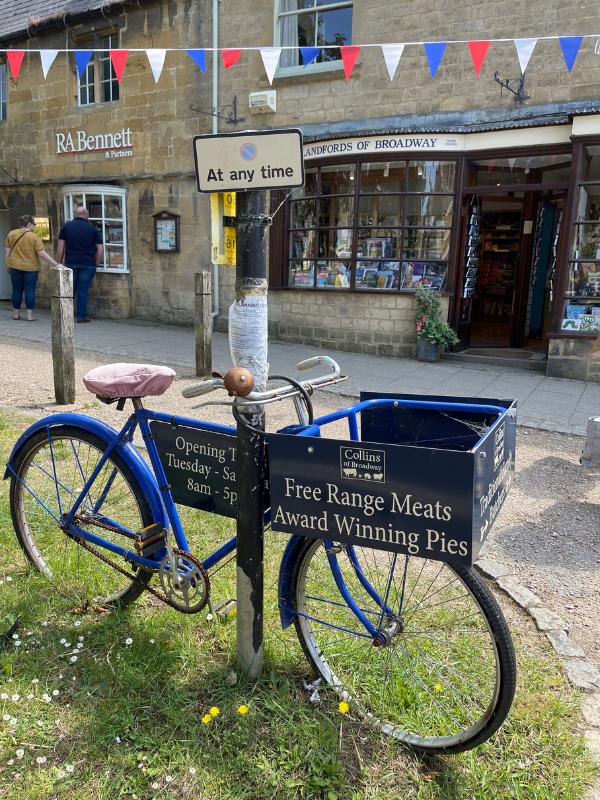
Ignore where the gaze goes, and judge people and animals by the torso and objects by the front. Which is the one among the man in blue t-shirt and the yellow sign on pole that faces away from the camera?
the man in blue t-shirt

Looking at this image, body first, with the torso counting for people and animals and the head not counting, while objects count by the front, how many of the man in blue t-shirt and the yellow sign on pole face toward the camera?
1

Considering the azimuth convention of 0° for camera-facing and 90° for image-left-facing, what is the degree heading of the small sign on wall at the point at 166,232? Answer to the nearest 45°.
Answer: approximately 0°

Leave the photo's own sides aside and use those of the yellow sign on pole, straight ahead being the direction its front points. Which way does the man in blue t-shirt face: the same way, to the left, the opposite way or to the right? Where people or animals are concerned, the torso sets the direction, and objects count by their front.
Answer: the opposite way

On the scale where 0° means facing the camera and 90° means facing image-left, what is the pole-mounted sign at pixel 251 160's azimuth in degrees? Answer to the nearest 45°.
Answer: approximately 0°

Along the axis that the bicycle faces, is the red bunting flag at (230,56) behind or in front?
behind

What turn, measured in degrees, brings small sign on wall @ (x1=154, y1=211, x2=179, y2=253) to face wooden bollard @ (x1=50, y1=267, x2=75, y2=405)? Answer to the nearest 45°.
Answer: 0° — it already faces it

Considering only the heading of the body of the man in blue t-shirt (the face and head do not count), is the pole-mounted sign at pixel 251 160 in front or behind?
behind

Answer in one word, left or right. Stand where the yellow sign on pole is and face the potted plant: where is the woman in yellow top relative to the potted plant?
left

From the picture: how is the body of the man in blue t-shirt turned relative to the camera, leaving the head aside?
away from the camera
